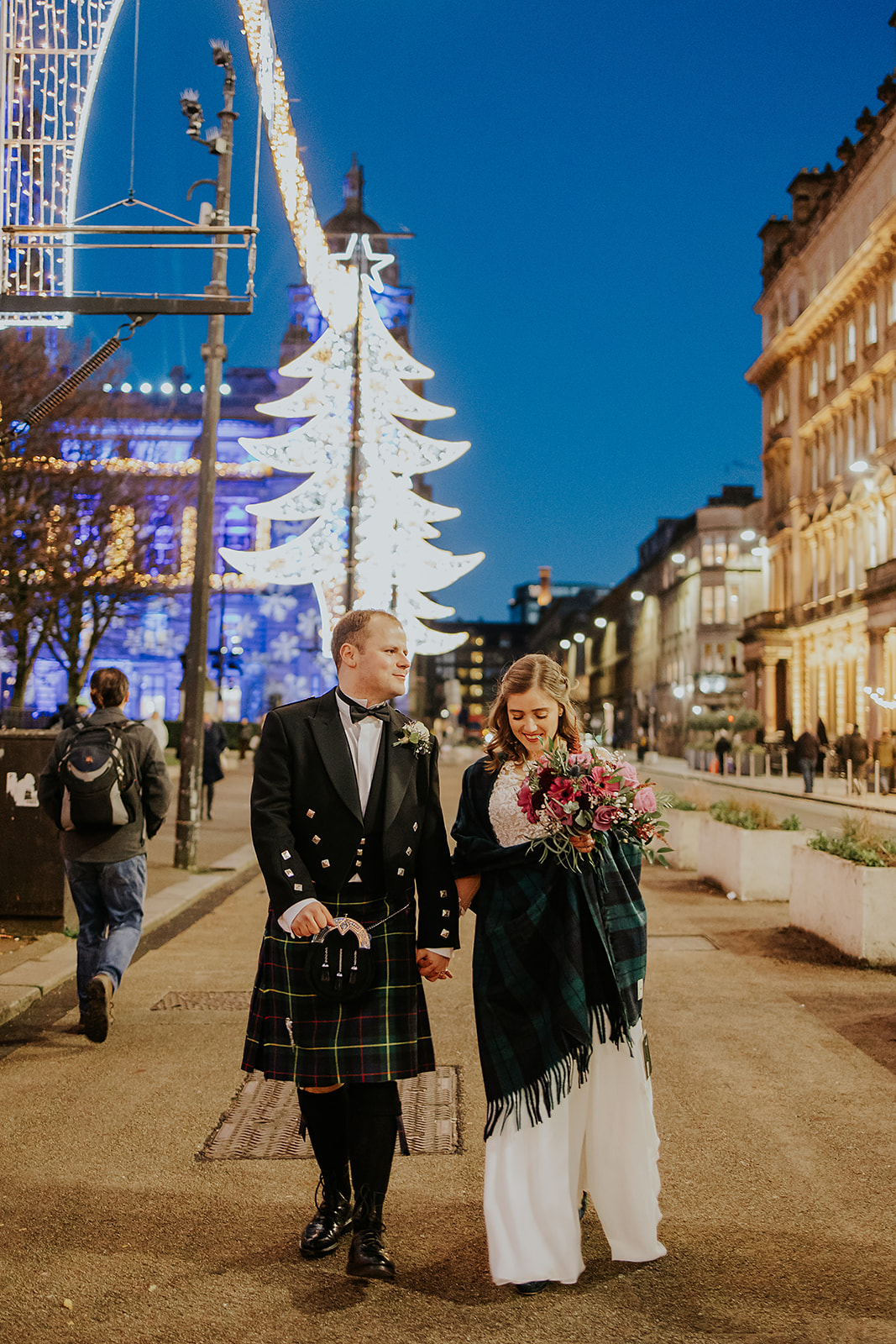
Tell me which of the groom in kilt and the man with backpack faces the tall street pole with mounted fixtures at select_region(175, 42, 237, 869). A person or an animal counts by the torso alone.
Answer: the man with backpack

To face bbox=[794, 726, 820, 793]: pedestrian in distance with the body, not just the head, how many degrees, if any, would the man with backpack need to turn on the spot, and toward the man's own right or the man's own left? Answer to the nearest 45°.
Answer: approximately 45° to the man's own right

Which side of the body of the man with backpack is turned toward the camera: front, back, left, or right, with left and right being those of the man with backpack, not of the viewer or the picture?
back

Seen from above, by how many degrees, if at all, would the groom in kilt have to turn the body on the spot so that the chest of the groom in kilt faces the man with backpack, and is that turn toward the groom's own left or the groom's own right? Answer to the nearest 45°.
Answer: approximately 135° to the groom's own right

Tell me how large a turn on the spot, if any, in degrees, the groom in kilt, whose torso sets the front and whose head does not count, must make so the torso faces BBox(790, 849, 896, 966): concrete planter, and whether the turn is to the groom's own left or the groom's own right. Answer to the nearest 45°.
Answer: approximately 135° to the groom's own left

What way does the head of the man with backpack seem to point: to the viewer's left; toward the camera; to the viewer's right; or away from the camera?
away from the camera

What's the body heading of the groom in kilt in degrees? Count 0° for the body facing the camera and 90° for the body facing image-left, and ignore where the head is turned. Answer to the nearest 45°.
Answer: approximately 0°

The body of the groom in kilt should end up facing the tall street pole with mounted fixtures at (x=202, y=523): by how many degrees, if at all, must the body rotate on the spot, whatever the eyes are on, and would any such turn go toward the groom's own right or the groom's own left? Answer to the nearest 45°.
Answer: approximately 180°

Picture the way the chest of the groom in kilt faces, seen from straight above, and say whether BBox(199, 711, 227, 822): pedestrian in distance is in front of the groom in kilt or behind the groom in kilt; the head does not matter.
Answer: behind

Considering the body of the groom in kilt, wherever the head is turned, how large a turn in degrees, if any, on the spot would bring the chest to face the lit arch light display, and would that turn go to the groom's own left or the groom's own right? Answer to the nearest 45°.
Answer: approximately 135° to the groom's own right

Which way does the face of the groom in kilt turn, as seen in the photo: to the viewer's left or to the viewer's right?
to the viewer's right

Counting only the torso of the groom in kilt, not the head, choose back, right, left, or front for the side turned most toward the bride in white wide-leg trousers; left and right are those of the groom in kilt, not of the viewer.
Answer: left

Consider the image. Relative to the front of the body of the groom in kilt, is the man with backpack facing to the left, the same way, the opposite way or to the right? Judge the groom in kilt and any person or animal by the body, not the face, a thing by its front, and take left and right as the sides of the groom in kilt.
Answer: the opposite way

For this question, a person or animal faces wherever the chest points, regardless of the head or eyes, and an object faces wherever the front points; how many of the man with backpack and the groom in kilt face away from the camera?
1
